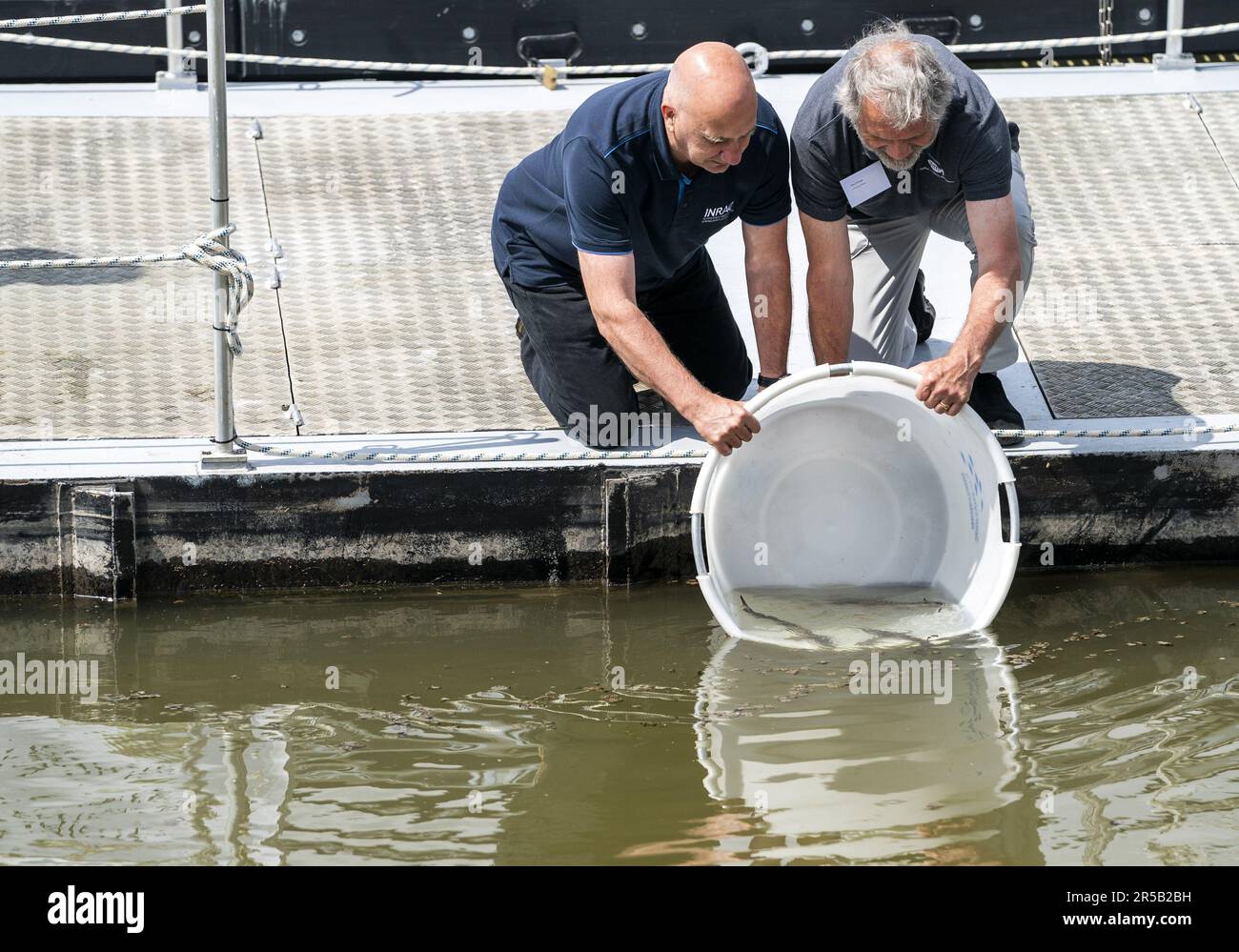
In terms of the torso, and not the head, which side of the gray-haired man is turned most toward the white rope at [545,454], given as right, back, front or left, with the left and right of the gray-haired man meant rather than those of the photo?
right

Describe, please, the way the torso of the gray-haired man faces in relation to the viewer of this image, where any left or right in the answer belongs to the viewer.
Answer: facing the viewer

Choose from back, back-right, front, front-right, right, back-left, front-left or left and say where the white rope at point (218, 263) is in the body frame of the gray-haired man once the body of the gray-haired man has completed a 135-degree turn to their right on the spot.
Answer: front-left

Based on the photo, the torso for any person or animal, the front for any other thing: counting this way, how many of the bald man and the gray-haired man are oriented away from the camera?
0

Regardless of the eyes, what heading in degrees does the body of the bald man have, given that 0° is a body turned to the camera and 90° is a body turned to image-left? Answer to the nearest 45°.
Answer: approximately 315°

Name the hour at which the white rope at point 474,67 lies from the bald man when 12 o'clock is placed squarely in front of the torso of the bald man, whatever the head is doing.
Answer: The white rope is roughly at 7 o'clock from the bald man.

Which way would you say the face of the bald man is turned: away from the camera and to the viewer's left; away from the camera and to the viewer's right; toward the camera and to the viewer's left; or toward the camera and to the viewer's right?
toward the camera and to the viewer's right

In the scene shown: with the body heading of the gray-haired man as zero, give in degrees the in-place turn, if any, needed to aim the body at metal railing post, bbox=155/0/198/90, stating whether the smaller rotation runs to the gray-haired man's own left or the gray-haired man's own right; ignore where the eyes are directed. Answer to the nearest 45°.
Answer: approximately 135° to the gray-haired man's own right

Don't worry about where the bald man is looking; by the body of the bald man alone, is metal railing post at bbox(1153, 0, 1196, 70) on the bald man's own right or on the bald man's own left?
on the bald man's own left

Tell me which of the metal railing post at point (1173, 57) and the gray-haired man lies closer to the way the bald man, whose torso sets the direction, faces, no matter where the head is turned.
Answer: the gray-haired man

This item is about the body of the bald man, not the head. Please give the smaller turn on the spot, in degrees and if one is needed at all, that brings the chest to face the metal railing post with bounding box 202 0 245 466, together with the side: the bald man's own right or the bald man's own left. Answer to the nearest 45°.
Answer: approximately 135° to the bald man's own right
